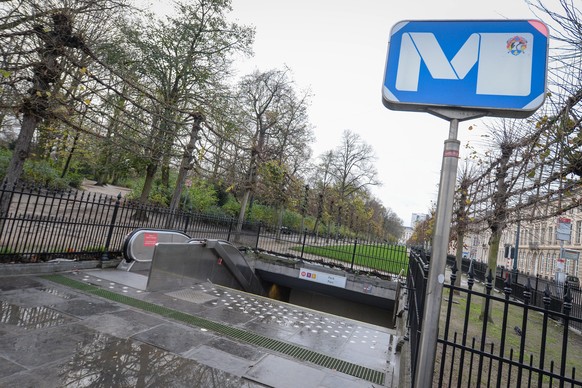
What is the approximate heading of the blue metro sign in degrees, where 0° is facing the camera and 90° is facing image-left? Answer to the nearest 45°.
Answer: approximately 0°

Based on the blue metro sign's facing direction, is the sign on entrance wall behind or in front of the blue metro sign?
behind

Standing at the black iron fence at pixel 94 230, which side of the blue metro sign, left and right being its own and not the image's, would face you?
right
